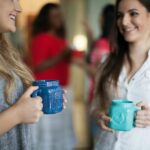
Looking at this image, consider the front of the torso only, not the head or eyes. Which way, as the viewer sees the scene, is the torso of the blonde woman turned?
to the viewer's right

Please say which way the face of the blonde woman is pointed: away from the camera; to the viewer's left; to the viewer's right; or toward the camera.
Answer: to the viewer's right

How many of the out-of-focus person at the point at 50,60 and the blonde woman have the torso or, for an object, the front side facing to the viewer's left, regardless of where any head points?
0

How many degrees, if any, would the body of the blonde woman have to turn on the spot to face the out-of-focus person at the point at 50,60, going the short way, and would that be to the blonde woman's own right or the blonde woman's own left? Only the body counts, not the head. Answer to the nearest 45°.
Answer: approximately 90° to the blonde woman's own left

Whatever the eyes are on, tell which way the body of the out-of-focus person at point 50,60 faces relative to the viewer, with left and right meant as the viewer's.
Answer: facing the viewer and to the right of the viewer

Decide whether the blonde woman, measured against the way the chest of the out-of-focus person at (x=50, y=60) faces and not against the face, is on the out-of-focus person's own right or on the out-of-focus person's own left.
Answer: on the out-of-focus person's own right
